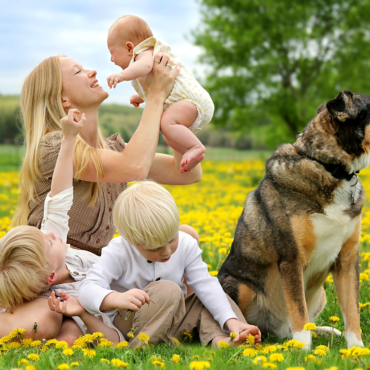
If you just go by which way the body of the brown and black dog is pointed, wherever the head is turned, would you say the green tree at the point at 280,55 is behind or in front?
behind

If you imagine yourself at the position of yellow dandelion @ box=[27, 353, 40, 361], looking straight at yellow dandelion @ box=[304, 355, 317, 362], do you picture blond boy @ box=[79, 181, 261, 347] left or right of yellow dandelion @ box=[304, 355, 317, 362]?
left

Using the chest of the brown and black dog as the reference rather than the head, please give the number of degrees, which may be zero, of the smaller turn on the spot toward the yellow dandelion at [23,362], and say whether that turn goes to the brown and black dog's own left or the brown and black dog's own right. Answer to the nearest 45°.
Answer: approximately 90° to the brown and black dog's own right

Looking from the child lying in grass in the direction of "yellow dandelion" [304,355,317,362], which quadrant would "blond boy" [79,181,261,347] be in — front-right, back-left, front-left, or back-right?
front-left

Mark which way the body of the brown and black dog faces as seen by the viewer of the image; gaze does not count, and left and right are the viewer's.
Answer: facing the viewer and to the right of the viewer

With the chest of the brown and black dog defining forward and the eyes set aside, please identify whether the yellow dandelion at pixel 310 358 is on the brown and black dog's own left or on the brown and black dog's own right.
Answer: on the brown and black dog's own right

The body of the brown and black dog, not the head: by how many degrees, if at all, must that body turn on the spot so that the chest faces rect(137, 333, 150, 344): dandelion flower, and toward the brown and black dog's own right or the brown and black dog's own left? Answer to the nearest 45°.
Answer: approximately 90° to the brown and black dog's own right

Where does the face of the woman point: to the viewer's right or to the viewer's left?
to the viewer's right

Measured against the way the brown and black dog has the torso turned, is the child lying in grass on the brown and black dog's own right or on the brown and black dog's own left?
on the brown and black dog's own right

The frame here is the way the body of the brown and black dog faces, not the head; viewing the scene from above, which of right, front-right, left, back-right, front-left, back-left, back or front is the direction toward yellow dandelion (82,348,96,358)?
right

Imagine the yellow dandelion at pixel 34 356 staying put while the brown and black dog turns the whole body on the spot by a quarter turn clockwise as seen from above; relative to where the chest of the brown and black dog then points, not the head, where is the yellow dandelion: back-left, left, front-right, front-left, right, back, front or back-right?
front

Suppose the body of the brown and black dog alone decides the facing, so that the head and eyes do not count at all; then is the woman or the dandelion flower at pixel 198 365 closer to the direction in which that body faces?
the dandelion flower

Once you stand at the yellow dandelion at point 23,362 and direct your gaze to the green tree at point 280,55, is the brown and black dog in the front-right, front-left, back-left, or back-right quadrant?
front-right
